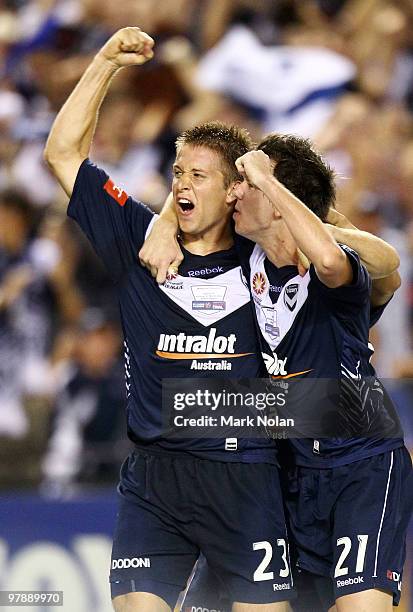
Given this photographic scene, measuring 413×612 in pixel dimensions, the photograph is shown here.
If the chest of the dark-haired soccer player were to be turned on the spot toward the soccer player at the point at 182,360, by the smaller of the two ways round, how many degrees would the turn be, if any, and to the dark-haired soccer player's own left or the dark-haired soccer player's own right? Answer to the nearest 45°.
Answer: approximately 45° to the dark-haired soccer player's own right

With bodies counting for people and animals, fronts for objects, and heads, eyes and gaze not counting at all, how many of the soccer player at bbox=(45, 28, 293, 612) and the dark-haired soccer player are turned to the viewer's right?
0

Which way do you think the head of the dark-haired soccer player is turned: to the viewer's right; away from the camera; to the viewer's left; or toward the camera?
to the viewer's left

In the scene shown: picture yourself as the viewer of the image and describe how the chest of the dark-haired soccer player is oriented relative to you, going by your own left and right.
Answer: facing the viewer and to the left of the viewer

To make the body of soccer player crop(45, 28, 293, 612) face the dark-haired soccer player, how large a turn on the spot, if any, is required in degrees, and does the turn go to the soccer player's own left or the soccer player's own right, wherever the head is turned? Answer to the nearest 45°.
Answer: approximately 90° to the soccer player's own left

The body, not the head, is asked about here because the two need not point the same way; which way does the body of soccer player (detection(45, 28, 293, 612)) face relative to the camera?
toward the camera
